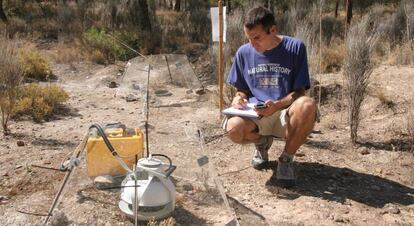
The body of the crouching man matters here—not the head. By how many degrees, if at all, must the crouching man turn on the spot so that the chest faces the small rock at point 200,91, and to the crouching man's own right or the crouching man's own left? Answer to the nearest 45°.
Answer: approximately 180°

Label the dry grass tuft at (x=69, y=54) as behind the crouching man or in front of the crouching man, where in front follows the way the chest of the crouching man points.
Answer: behind

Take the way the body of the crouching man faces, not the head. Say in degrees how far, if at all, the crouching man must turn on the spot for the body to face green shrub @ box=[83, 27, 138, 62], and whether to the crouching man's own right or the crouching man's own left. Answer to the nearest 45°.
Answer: approximately 135° to the crouching man's own right

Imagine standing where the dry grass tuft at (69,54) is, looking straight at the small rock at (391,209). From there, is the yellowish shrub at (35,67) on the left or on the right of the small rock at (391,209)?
right

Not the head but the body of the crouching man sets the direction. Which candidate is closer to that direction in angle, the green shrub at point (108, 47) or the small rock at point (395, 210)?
the small rock

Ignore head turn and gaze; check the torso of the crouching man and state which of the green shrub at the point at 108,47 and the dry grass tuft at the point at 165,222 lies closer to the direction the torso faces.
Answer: the dry grass tuft

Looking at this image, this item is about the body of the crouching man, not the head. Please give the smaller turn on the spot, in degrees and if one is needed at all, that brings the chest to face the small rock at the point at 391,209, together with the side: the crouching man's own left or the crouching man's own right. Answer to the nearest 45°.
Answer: approximately 45° to the crouching man's own left

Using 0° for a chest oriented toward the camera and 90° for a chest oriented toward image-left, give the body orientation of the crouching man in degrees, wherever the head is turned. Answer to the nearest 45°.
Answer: approximately 0°

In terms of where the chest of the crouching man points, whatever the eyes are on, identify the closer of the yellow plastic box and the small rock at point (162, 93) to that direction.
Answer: the yellow plastic box

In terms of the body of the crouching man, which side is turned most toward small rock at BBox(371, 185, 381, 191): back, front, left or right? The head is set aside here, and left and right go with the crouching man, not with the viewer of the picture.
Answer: left

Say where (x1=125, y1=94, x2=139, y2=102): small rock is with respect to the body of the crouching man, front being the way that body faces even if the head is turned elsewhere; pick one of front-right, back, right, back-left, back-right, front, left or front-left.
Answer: back-right

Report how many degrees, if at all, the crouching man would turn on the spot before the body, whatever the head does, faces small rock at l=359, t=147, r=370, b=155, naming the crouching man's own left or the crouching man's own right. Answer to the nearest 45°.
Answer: approximately 135° to the crouching man's own left

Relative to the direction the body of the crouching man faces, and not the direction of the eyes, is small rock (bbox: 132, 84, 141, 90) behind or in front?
behind

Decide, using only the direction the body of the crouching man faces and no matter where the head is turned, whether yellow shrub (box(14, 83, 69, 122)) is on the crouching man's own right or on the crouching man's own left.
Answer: on the crouching man's own right

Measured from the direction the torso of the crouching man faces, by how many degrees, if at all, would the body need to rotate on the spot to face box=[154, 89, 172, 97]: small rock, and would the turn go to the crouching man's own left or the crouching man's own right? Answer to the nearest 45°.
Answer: approximately 135° to the crouching man's own right

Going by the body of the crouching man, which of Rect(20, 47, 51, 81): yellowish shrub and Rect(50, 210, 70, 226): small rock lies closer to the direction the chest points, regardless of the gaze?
the small rock
